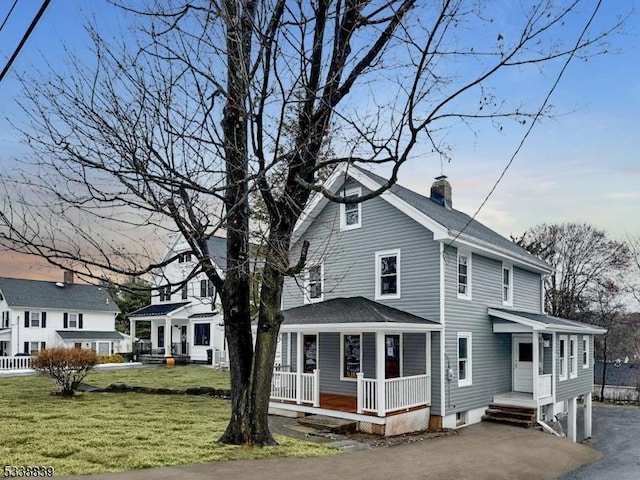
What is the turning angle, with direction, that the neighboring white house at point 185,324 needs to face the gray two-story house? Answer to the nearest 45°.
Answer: approximately 45° to its left

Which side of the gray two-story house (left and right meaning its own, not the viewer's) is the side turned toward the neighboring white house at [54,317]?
right

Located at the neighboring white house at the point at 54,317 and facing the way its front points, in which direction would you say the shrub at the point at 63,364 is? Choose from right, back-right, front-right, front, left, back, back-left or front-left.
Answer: front-left

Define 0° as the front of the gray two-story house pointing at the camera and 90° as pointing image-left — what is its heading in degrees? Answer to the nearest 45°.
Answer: approximately 45°

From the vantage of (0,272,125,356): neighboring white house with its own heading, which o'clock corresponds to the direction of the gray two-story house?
The gray two-story house is roughly at 10 o'clock from the neighboring white house.

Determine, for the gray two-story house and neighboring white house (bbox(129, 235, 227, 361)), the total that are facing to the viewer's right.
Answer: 0

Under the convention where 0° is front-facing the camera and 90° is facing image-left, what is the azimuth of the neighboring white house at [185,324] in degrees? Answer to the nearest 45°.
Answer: approximately 45°

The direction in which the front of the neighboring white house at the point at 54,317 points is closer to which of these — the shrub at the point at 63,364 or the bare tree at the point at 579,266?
the shrub

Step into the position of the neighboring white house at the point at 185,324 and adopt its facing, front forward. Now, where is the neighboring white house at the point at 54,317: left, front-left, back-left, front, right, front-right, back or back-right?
right
